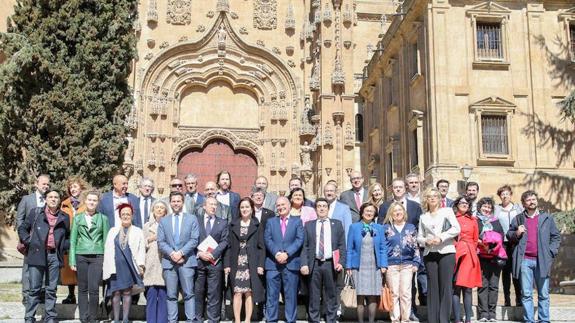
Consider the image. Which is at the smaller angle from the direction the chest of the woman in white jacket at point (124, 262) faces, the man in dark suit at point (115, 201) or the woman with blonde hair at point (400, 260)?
the woman with blonde hair

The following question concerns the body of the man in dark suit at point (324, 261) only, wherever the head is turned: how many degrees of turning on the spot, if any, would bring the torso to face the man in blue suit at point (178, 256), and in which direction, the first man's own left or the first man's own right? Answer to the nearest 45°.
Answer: approximately 90° to the first man's own right

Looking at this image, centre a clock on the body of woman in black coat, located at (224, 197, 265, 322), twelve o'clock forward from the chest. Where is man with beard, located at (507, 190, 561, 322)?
The man with beard is roughly at 9 o'clock from the woman in black coat.

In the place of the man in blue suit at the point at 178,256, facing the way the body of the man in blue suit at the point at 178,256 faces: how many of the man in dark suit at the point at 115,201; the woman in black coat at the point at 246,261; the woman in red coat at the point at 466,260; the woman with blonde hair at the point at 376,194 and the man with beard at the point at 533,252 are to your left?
4

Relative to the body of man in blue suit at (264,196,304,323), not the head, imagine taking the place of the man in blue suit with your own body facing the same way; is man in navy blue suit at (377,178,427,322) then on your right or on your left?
on your left

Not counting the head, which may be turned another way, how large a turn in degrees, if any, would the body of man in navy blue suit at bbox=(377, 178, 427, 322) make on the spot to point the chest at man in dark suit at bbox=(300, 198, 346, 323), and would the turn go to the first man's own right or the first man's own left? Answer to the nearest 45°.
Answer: approximately 45° to the first man's own right

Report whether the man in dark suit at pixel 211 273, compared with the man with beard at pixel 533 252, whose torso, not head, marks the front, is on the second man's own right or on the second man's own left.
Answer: on the second man's own right

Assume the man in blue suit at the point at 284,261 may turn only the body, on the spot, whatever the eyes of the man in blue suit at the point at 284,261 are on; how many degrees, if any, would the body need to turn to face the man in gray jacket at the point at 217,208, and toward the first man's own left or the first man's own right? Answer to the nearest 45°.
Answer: approximately 135° to the first man's own right

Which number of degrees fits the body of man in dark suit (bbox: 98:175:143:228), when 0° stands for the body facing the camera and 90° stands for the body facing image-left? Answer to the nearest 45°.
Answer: approximately 0°
